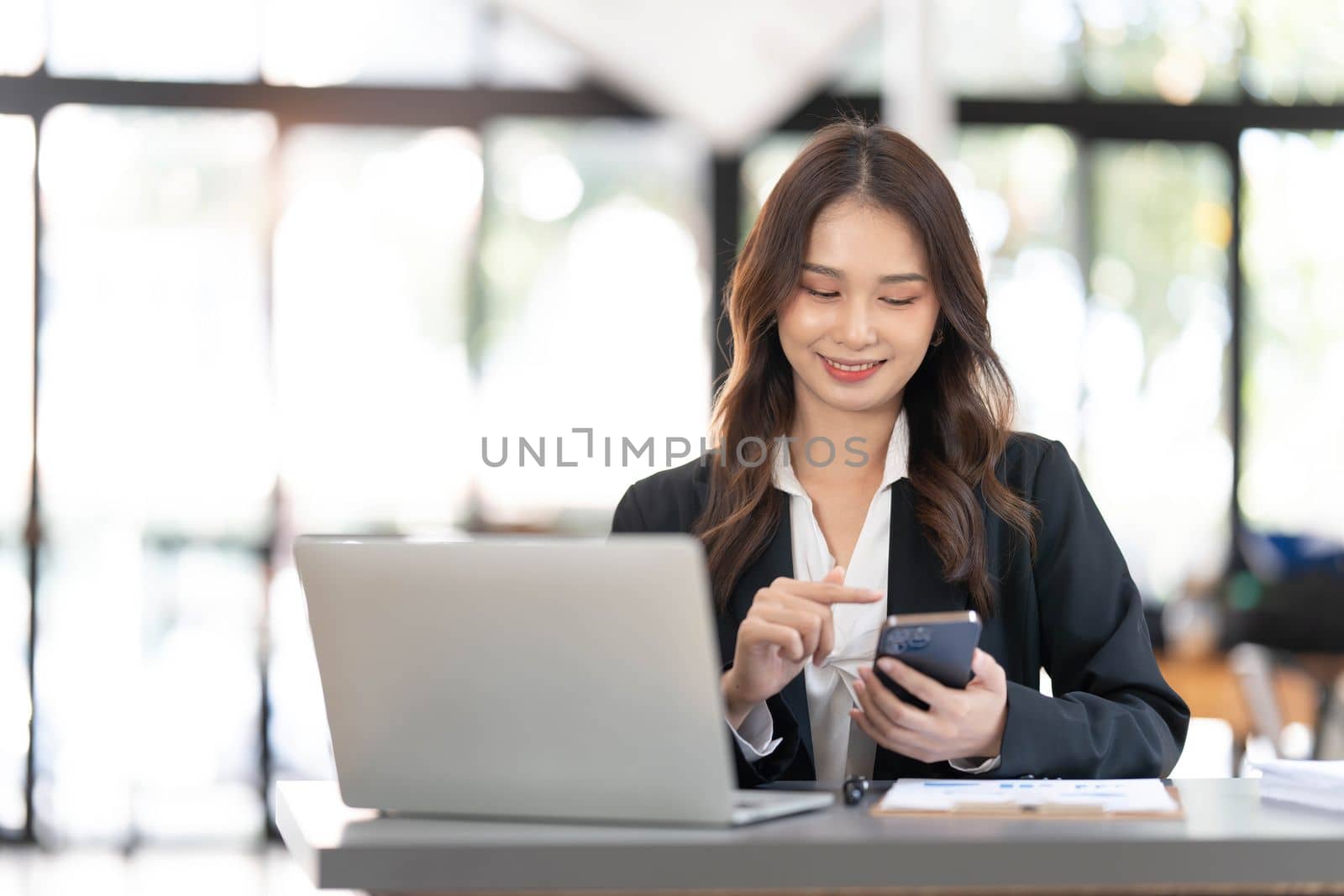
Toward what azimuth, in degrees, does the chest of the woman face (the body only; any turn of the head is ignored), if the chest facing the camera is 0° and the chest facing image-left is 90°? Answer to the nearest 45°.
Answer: approximately 0°

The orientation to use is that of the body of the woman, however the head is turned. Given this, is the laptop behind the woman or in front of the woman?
in front

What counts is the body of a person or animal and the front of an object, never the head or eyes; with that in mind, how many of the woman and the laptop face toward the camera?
1

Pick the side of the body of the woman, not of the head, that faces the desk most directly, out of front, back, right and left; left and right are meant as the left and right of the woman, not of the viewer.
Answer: front

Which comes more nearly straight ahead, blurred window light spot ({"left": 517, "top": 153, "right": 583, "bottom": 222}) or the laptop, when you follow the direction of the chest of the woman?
the laptop

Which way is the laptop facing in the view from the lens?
facing away from the viewer and to the right of the viewer

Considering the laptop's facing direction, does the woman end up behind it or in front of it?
in front
